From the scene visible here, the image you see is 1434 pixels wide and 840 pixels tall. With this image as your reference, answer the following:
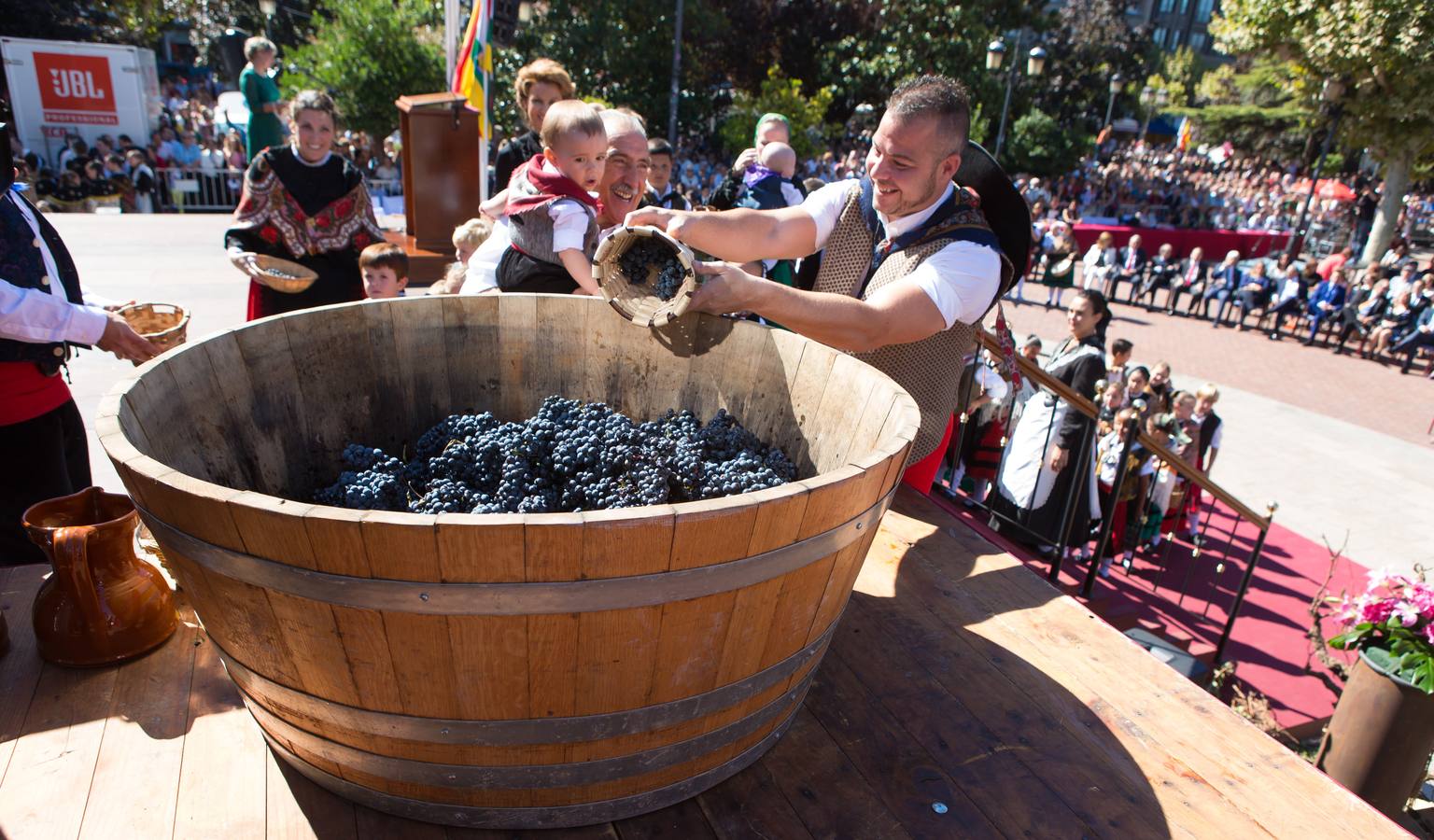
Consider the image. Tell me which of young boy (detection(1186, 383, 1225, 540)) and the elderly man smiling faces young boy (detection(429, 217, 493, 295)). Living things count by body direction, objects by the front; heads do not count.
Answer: young boy (detection(1186, 383, 1225, 540))

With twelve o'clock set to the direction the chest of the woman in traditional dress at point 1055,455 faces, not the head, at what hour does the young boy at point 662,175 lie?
The young boy is roughly at 1 o'clock from the woman in traditional dress.

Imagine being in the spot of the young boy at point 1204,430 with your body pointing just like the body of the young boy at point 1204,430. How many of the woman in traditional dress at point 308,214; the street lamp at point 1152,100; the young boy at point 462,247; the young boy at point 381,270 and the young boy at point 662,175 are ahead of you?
4

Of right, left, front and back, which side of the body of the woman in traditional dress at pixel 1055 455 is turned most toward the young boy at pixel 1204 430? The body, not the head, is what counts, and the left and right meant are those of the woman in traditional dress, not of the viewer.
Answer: back

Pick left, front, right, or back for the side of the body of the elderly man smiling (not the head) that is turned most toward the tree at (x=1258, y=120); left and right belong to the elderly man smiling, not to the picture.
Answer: left

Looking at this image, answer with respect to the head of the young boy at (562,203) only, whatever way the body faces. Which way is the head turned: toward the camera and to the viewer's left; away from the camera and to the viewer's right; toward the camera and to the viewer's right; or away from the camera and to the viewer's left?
toward the camera and to the viewer's right

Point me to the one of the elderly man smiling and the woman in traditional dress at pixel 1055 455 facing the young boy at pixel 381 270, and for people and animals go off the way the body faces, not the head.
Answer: the woman in traditional dress

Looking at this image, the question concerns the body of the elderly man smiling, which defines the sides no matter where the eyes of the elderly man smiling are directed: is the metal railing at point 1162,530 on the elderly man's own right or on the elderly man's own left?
on the elderly man's own left

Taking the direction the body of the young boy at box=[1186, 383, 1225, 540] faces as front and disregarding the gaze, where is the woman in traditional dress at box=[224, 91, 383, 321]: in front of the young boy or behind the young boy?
in front

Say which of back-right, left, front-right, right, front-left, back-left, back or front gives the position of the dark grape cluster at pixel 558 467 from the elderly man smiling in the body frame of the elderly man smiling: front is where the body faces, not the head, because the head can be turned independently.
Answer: front-right

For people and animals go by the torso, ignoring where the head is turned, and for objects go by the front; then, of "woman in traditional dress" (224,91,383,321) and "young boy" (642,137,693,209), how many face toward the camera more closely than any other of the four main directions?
2
